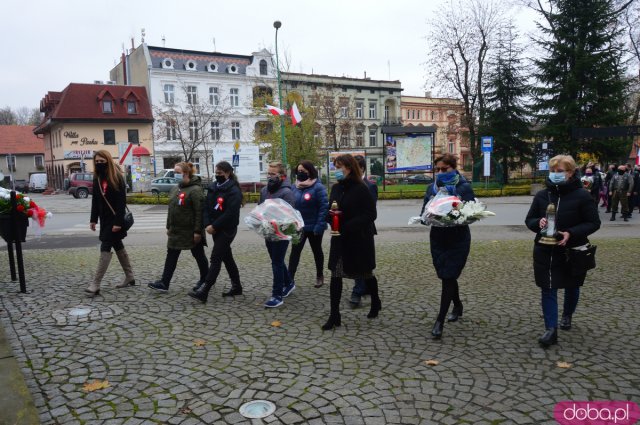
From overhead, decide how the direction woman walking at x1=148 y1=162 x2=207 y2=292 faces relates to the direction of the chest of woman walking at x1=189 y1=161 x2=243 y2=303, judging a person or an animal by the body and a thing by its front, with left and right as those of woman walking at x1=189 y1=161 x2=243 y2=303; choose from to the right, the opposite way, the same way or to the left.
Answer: the same way

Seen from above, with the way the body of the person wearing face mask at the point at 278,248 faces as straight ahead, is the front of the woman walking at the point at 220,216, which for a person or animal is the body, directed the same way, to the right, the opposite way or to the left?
the same way

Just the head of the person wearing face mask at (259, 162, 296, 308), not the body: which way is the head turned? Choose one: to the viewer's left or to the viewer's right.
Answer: to the viewer's left

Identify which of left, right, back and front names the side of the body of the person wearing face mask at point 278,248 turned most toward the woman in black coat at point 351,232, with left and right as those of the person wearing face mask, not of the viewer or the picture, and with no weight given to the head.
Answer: left

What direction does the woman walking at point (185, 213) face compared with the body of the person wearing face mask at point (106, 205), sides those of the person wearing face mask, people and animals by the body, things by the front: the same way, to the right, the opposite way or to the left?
the same way

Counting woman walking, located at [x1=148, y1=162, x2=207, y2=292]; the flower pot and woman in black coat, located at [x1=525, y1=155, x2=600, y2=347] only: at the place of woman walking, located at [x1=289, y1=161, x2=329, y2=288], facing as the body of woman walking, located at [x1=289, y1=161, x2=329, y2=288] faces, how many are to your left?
1

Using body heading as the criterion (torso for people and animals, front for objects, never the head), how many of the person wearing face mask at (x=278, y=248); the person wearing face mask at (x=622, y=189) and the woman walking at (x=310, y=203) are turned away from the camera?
0

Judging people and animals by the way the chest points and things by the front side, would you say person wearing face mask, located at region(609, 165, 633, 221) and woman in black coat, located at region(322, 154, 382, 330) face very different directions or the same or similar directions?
same or similar directions

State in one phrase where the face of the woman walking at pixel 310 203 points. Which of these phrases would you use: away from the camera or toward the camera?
toward the camera

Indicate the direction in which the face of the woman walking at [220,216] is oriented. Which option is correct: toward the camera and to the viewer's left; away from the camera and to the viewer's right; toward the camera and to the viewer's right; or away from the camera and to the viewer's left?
toward the camera and to the viewer's left

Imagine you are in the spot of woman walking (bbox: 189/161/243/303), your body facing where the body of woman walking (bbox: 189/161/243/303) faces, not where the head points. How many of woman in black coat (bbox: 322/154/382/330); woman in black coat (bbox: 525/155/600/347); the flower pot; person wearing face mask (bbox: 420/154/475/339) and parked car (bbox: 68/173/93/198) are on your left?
3

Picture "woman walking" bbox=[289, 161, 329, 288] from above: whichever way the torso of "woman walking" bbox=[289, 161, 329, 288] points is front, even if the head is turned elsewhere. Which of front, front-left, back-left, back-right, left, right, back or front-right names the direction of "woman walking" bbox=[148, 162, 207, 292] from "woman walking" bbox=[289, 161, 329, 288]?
front-right

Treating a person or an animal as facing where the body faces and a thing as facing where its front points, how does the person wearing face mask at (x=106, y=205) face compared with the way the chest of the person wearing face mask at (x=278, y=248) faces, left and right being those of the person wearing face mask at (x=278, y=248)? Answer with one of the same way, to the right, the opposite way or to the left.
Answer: the same way

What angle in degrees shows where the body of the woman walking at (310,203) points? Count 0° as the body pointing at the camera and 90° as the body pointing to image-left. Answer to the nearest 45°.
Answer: approximately 45°

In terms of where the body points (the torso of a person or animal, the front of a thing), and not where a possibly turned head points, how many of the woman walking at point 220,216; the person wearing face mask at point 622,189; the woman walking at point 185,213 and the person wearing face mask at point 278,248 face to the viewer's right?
0
